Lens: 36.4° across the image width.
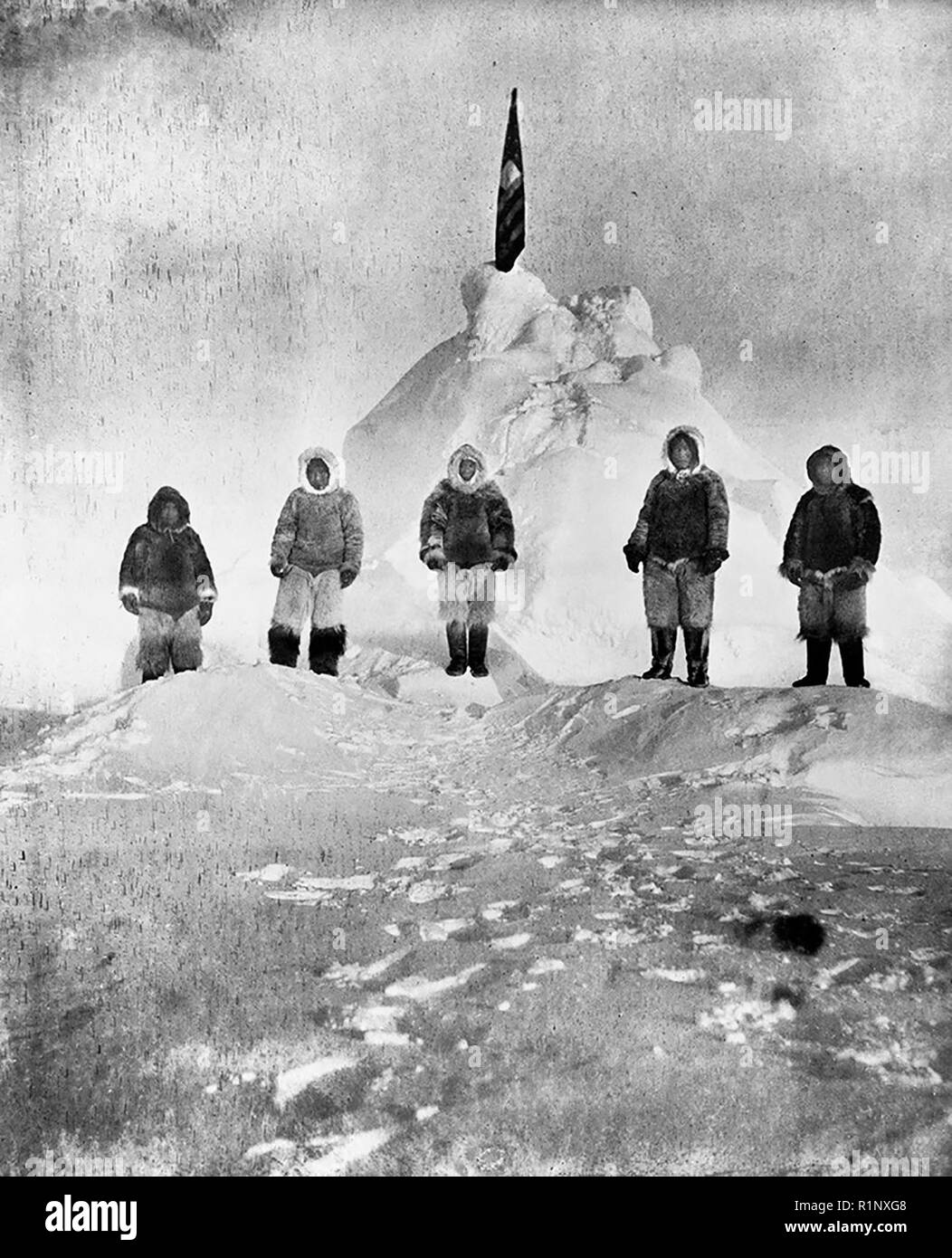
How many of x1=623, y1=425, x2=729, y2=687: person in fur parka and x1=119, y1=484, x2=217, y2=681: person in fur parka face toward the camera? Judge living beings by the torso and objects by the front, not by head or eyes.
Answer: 2

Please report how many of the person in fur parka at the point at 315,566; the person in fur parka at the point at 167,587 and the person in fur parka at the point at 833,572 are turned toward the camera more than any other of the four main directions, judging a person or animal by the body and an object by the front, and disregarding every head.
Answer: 3

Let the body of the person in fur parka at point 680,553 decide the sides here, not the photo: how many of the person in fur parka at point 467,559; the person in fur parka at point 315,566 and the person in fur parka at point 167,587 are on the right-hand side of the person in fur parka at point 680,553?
3

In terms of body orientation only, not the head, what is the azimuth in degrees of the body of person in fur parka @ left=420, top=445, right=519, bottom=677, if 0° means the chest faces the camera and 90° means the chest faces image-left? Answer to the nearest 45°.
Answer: approximately 0°

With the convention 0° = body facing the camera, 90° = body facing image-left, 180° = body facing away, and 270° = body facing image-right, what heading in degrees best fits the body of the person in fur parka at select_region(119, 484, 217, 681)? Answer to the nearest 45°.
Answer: approximately 0°

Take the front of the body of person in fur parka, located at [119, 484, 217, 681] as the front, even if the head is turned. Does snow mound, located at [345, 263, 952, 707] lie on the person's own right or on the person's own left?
on the person's own left

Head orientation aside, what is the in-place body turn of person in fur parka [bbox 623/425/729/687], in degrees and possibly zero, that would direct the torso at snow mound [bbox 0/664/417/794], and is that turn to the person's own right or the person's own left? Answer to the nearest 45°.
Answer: approximately 90° to the person's own right
